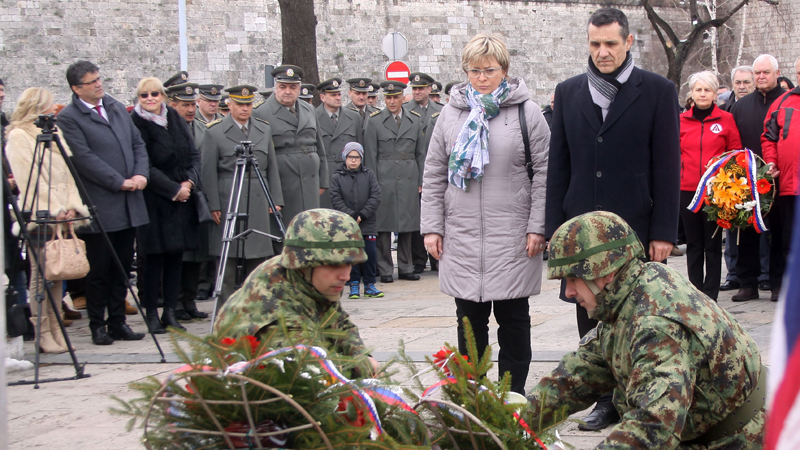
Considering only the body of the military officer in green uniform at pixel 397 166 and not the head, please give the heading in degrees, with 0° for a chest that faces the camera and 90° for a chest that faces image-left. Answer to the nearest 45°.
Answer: approximately 0°

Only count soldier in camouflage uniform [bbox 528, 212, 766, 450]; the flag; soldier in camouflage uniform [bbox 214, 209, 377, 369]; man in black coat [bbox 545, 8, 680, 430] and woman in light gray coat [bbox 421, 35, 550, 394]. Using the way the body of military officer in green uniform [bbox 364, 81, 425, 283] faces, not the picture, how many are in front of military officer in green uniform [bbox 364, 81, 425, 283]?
5

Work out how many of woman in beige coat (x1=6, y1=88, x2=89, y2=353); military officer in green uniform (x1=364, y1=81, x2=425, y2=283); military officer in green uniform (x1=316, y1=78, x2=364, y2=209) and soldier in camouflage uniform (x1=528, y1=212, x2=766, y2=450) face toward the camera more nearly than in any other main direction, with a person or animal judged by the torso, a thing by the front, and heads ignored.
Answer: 2

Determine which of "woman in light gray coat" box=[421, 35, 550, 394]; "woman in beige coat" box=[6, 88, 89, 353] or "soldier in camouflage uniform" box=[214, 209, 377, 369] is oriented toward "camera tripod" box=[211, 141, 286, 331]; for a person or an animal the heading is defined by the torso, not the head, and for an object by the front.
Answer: "woman in beige coat" box=[6, 88, 89, 353]

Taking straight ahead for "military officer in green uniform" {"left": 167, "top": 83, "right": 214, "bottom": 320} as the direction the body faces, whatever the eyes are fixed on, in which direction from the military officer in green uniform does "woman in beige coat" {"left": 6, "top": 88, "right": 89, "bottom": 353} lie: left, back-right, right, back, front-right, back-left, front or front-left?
right

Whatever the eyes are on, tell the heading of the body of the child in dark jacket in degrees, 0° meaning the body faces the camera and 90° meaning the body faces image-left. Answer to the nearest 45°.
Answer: approximately 0°

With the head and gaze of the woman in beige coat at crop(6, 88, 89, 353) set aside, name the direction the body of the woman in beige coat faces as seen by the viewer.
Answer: to the viewer's right

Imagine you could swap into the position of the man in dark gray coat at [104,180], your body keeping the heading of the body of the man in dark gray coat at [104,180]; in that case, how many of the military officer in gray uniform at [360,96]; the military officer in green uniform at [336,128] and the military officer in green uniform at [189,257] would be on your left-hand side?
3

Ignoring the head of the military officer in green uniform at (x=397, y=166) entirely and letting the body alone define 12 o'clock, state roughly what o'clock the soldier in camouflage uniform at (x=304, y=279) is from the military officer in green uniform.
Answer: The soldier in camouflage uniform is roughly at 12 o'clock from the military officer in green uniform.

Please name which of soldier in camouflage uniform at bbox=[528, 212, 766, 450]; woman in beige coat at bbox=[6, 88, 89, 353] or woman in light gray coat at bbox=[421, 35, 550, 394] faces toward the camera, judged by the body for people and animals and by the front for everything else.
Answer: woman in light gray coat at bbox=[421, 35, 550, 394]

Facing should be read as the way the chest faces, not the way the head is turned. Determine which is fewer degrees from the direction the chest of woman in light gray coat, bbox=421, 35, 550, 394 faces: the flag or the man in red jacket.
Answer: the flag
